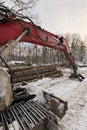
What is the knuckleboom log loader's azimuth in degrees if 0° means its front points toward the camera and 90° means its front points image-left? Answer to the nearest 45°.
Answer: approximately 270°
